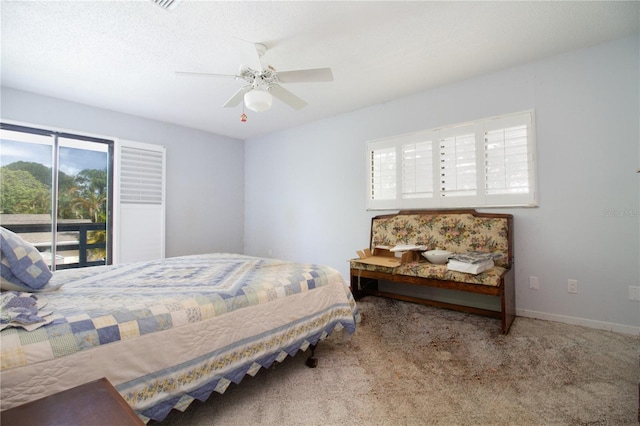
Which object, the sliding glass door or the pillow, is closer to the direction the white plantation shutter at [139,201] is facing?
the pillow

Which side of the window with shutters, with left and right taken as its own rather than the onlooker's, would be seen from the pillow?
front

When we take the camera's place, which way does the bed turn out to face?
facing away from the viewer and to the right of the viewer

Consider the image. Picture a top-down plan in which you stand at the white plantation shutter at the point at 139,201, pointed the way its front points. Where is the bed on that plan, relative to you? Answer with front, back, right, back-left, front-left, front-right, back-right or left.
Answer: front-right

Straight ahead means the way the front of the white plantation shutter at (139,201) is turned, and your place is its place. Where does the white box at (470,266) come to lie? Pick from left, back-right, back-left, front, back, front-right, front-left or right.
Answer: front

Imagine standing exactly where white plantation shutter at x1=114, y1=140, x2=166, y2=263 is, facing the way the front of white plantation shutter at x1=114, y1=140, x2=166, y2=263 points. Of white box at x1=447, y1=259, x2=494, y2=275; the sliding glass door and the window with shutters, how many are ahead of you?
2

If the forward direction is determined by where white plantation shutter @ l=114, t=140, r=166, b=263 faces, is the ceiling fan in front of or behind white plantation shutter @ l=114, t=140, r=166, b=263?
in front

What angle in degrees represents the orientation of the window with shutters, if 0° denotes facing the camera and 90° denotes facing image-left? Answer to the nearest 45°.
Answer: approximately 45°

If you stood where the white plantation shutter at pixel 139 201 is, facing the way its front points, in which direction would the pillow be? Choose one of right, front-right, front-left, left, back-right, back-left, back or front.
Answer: front-right

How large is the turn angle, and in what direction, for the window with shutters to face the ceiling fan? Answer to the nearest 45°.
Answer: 0° — it already faces it

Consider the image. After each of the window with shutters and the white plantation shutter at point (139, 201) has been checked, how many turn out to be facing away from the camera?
0

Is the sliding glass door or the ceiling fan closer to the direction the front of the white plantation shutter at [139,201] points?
the ceiling fan

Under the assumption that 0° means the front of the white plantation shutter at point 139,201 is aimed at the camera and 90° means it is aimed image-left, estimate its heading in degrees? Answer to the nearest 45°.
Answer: approximately 315°

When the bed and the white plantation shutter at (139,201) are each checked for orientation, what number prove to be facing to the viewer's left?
0

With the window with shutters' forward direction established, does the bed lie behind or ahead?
ahead
